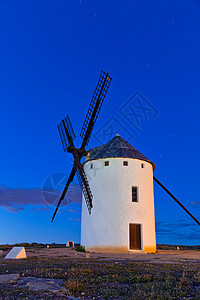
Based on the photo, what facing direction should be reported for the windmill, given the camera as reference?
facing the viewer and to the left of the viewer
